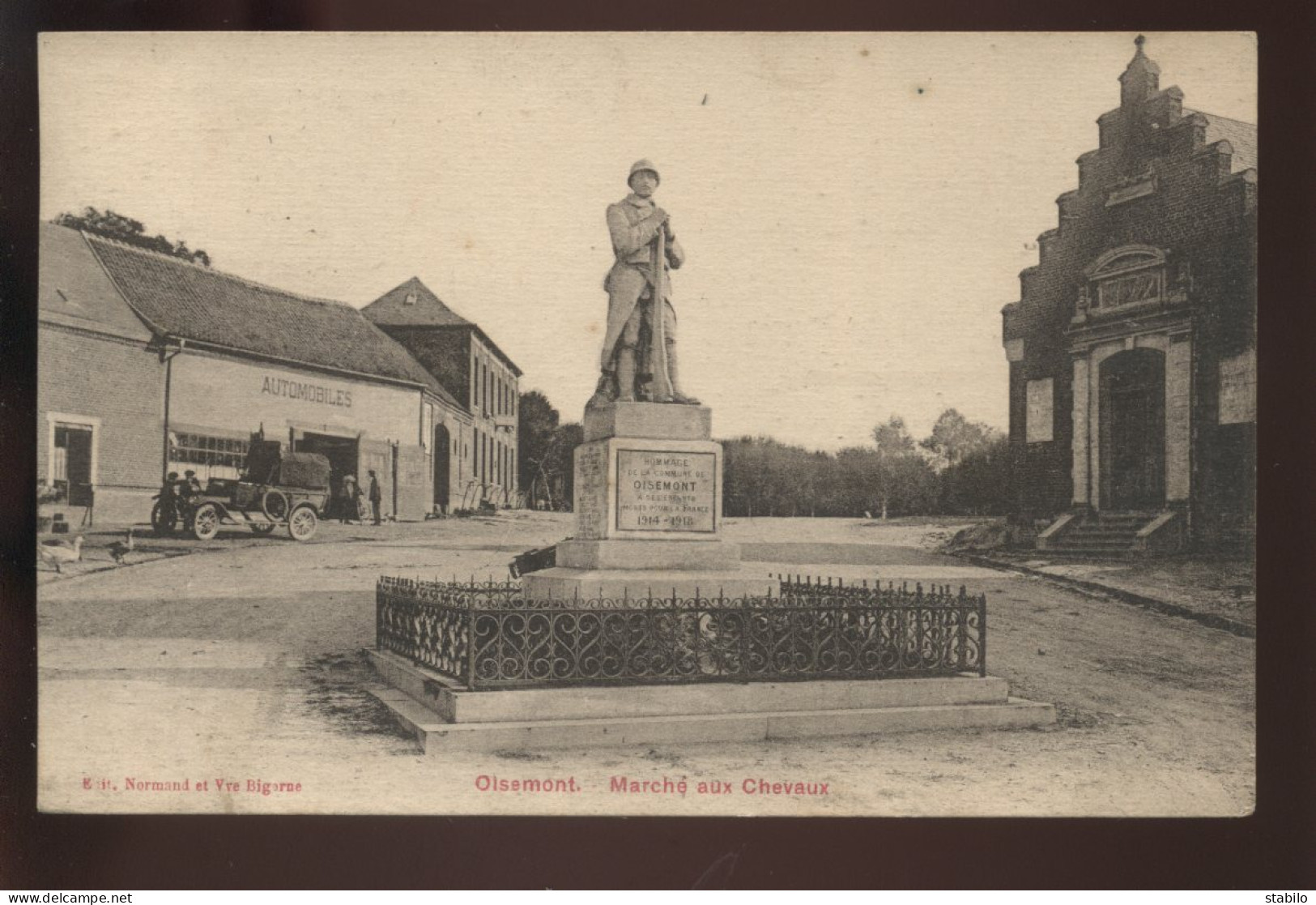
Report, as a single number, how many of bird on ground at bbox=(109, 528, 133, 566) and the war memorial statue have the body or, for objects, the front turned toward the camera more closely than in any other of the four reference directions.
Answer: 1

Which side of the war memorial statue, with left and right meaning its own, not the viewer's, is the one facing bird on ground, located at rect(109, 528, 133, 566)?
right

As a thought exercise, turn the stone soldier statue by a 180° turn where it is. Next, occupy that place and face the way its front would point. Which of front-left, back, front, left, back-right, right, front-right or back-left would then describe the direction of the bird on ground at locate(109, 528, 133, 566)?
left

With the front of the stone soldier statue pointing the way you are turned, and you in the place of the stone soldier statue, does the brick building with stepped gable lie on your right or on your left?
on your left

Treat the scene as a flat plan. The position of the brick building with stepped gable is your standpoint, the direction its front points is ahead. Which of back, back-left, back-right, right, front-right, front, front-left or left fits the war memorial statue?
front

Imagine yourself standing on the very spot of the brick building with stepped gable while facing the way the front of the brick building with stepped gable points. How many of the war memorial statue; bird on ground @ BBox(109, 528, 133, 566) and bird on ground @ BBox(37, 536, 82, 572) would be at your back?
0

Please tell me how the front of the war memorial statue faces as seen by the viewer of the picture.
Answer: facing the viewer

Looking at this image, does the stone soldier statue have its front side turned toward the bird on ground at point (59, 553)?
no
